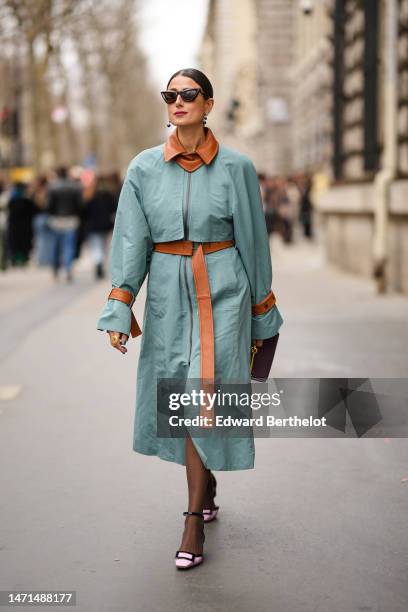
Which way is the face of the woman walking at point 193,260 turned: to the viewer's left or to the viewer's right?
to the viewer's left

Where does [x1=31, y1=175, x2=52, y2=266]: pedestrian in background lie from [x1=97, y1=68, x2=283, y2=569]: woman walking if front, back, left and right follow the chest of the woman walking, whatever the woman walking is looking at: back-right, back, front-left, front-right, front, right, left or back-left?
back

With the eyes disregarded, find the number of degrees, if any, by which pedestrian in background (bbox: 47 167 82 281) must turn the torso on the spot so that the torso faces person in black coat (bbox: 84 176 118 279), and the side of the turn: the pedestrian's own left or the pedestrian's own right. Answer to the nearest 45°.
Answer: approximately 45° to the pedestrian's own right

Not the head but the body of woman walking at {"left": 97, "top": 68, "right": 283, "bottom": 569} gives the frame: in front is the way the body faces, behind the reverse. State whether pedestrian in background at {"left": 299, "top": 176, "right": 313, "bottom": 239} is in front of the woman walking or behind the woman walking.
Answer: behind

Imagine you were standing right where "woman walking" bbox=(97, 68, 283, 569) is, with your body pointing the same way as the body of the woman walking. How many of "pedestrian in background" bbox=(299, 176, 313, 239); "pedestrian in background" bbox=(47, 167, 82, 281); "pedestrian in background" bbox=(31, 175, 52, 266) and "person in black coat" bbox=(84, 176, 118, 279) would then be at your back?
4

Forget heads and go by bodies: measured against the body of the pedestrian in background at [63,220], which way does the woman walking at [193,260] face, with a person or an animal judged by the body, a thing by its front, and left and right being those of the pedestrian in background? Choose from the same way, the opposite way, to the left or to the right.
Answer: the opposite way

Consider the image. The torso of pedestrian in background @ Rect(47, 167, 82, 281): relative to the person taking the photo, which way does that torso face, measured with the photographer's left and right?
facing away from the viewer

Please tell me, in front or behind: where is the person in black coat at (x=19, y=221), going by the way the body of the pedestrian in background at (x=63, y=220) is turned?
in front

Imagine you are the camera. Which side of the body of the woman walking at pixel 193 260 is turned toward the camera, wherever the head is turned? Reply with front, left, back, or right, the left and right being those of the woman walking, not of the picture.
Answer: front
